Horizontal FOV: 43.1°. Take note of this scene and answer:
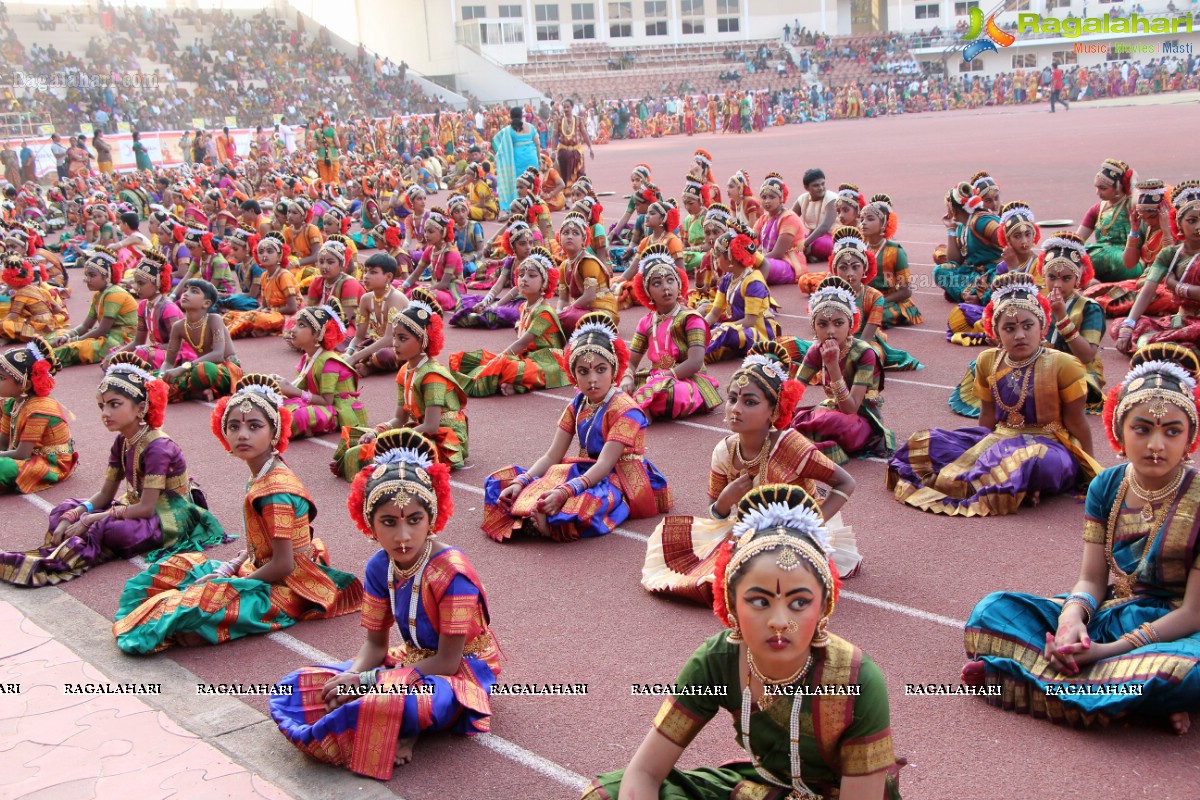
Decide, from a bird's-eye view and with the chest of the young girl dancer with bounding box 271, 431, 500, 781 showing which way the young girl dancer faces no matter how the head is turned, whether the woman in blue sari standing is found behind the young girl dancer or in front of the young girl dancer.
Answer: behind

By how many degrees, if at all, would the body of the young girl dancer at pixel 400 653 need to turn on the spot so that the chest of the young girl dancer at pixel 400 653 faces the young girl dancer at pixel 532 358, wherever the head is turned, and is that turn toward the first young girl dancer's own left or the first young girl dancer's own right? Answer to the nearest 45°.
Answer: approximately 135° to the first young girl dancer's own right

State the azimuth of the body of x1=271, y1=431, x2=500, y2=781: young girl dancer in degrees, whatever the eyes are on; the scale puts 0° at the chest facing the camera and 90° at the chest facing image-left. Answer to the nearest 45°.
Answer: approximately 45°
